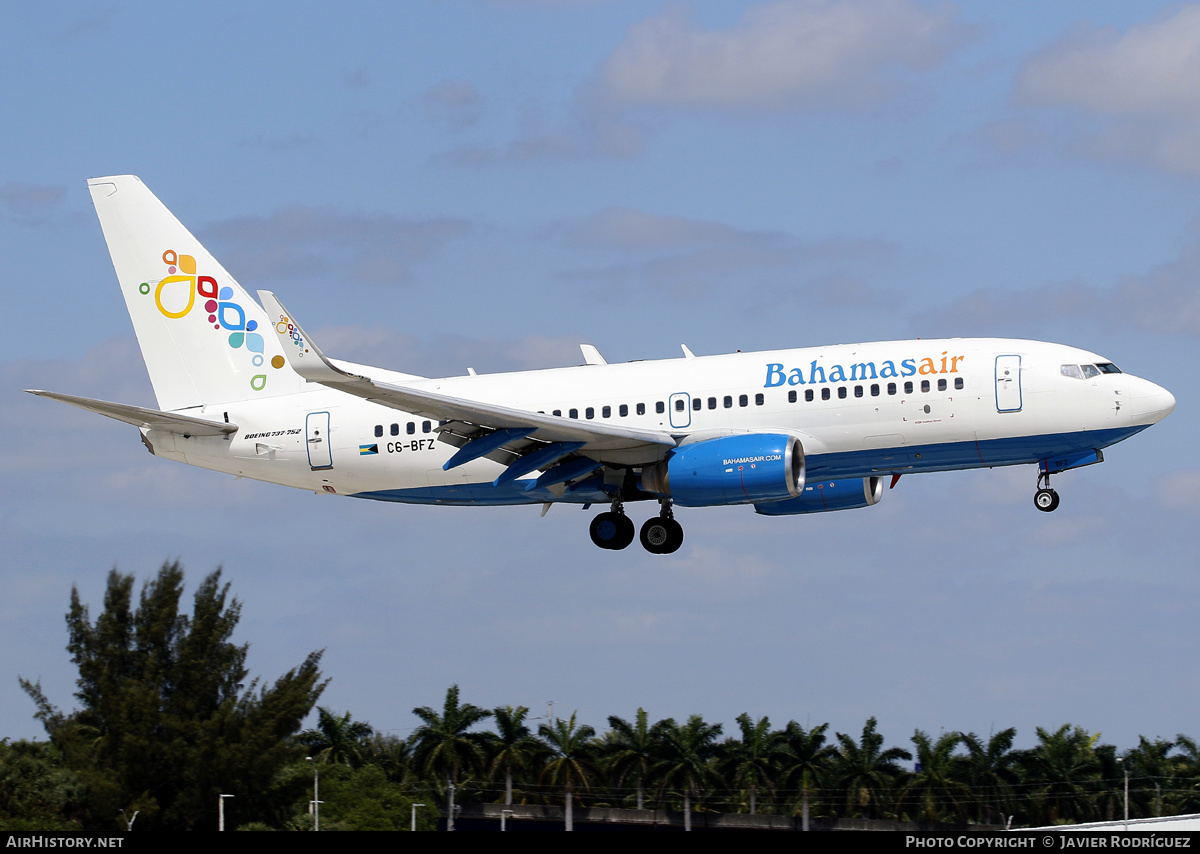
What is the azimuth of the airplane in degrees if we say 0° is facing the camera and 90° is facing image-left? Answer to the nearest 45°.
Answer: approximately 270°
